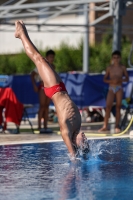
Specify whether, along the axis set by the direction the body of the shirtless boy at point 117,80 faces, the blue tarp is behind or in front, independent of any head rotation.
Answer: behind

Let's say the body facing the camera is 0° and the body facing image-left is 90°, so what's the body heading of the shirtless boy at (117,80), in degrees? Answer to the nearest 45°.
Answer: approximately 0°

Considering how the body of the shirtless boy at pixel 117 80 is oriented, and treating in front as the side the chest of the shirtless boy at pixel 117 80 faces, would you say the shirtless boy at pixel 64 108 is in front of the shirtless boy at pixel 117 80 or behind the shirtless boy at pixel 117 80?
in front

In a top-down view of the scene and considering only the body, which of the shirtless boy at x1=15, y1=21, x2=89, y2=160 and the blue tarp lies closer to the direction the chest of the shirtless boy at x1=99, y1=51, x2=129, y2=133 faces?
the shirtless boy
